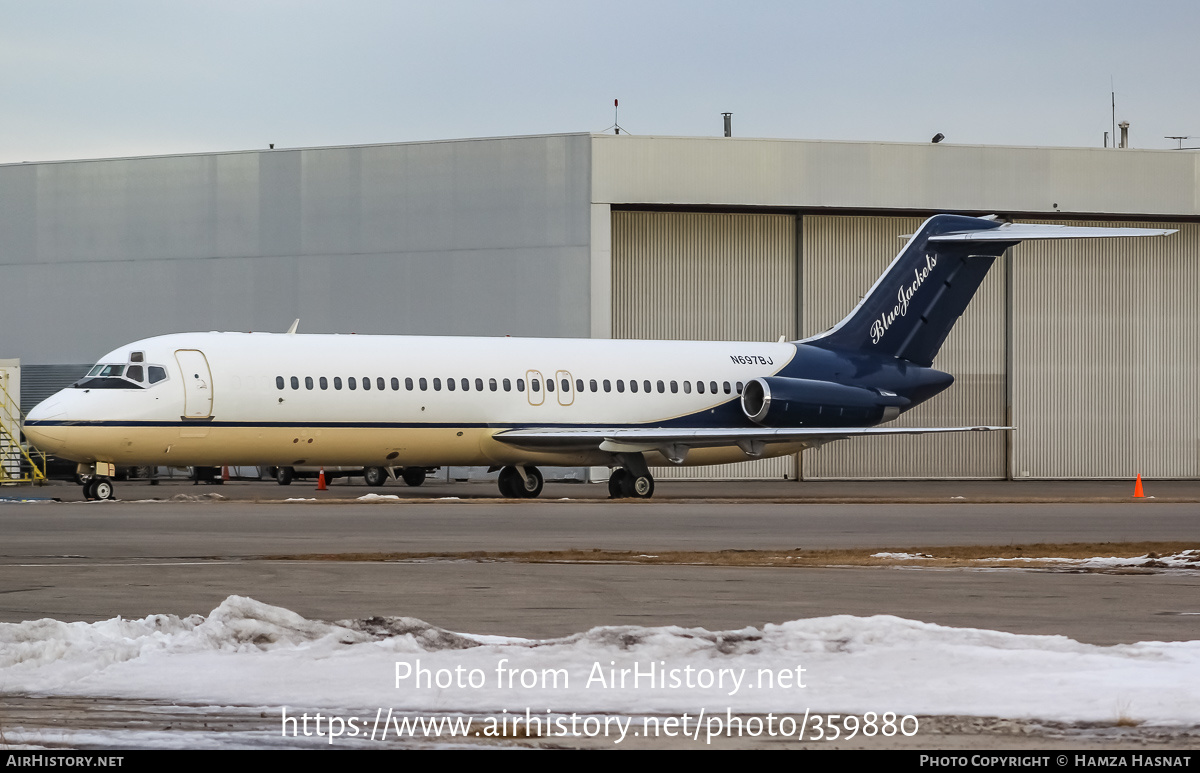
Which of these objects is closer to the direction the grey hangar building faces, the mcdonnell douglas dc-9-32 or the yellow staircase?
the mcdonnell douglas dc-9-32

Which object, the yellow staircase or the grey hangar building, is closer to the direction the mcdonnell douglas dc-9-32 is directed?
the yellow staircase

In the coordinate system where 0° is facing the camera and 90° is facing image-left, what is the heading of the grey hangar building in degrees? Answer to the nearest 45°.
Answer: approximately 315°

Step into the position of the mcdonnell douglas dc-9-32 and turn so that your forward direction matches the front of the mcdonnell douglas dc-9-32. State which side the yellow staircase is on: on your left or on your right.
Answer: on your right

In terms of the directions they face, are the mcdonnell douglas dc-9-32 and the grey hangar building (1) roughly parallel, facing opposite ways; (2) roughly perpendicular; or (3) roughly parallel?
roughly perpendicular

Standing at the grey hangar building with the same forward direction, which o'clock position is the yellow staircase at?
The yellow staircase is roughly at 4 o'clock from the grey hangar building.

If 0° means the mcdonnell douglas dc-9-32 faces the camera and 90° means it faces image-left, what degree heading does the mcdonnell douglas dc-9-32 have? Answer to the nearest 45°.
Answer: approximately 45°
